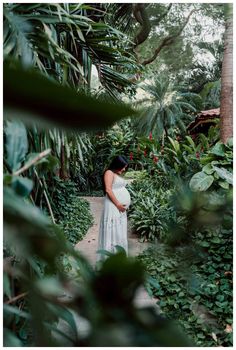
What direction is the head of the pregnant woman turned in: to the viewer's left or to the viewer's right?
to the viewer's right

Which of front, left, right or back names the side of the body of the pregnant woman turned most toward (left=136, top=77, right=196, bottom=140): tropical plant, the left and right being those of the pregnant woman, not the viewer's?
left

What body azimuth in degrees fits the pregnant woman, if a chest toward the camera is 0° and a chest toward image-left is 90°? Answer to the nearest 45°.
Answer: approximately 270°
